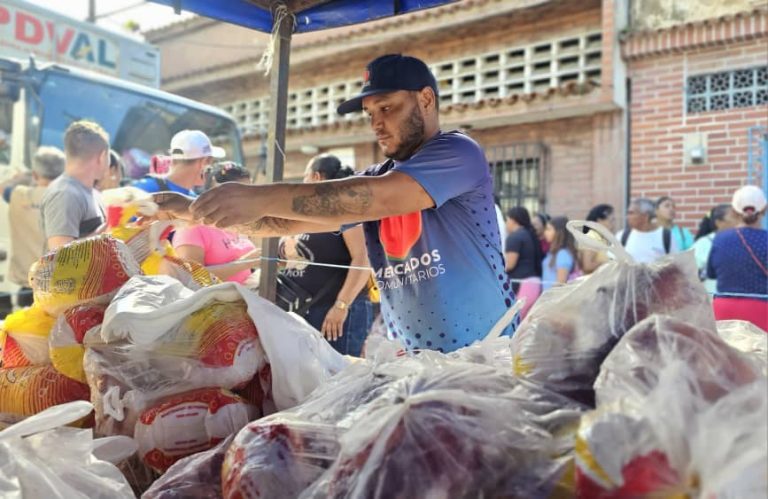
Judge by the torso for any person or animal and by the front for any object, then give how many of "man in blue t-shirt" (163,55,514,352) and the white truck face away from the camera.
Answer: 0

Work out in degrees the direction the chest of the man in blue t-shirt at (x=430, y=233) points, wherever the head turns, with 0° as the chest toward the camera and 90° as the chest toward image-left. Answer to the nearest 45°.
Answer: approximately 45°

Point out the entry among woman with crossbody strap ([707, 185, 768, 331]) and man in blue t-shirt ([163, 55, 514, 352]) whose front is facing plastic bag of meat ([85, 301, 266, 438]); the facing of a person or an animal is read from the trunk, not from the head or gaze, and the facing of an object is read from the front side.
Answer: the man in blue t-shirt

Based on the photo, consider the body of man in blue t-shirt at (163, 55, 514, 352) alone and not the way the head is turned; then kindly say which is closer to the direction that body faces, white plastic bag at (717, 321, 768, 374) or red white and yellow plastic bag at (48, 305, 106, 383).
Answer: the red white and yellow plastic bag

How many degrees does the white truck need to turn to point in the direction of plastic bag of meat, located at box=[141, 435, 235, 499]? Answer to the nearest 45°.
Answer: approximately 45° to its right

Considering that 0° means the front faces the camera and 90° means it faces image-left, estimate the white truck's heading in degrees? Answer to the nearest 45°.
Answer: approximately 315°
